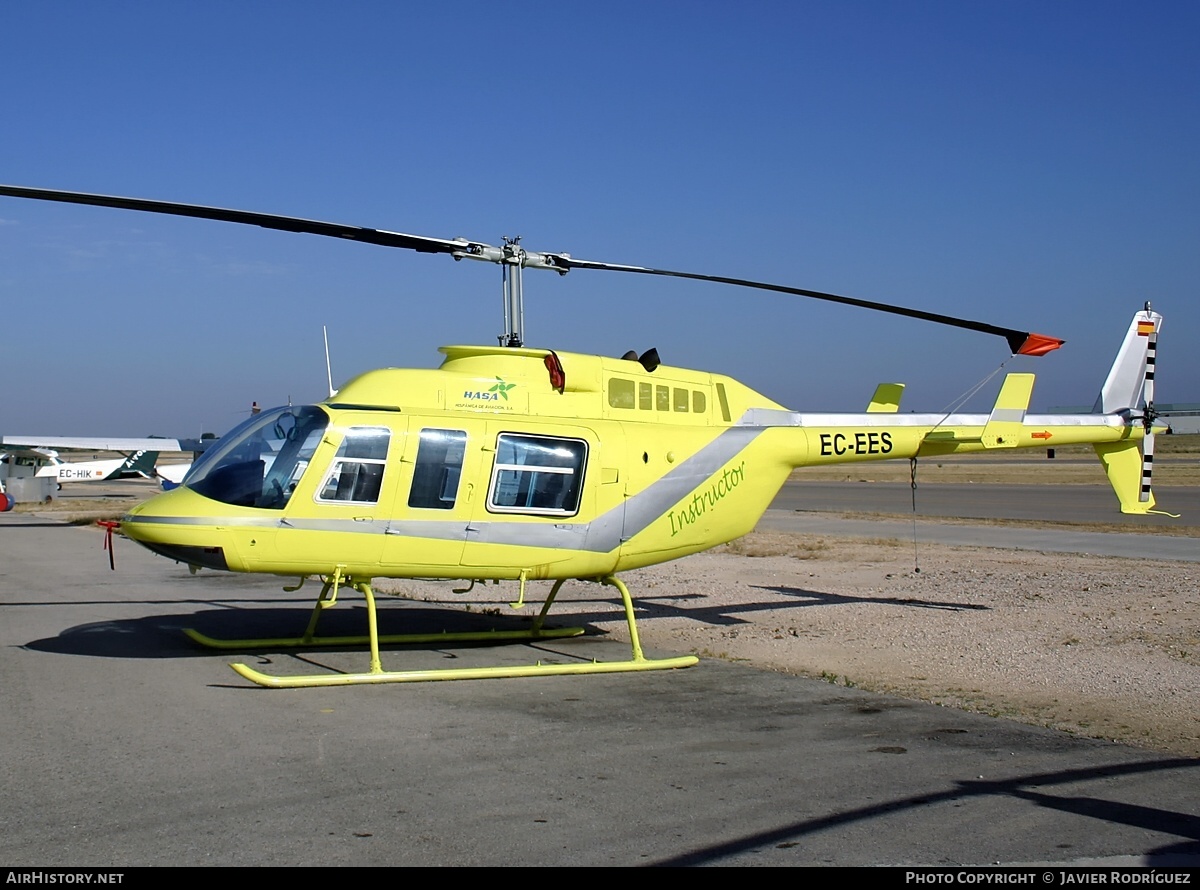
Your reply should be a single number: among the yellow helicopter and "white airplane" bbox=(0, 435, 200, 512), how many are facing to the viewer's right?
0

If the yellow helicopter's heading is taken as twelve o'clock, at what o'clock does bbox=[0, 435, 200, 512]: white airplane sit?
The white airplane is roughly at 2 o'clock from the yellow helicopter.

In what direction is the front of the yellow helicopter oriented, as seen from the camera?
facing to the left of the viewer

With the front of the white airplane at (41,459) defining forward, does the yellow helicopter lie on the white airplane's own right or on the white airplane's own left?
on the white airplane's own left

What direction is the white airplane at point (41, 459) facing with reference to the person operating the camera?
facing the viewer and to the left of the viewer
